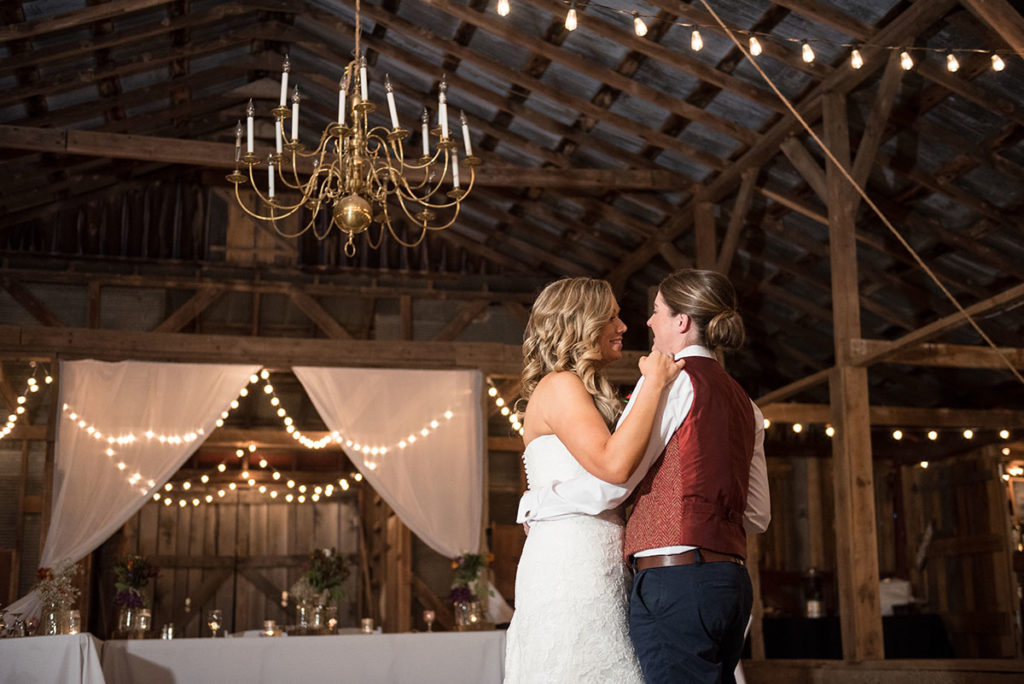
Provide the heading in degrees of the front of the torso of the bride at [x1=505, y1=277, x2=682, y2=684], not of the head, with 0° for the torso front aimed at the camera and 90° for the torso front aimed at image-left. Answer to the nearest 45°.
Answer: approximately 270°

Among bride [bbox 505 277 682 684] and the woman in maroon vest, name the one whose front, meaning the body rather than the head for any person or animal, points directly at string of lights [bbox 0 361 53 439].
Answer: the woman in maroon vest

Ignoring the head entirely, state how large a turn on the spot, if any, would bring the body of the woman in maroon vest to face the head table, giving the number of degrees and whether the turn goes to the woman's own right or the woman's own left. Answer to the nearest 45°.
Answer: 0° — they already face it

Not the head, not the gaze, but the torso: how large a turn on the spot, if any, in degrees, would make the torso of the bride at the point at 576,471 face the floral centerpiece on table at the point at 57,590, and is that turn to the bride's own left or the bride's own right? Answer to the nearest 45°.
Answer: approximately 135° to the bride's own left

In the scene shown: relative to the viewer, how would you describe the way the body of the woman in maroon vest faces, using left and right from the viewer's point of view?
facing away from the viewer and to the left of the viewer

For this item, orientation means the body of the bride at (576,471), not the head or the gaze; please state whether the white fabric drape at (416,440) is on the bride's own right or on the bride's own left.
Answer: on the bride's own left

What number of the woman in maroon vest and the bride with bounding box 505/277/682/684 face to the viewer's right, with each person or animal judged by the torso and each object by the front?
1

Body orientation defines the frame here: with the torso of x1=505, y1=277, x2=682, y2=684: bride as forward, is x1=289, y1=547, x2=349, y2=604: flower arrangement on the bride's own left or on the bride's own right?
on the bride's own left

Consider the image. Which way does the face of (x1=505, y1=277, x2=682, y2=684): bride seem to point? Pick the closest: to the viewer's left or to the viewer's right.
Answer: to the viewer's right
